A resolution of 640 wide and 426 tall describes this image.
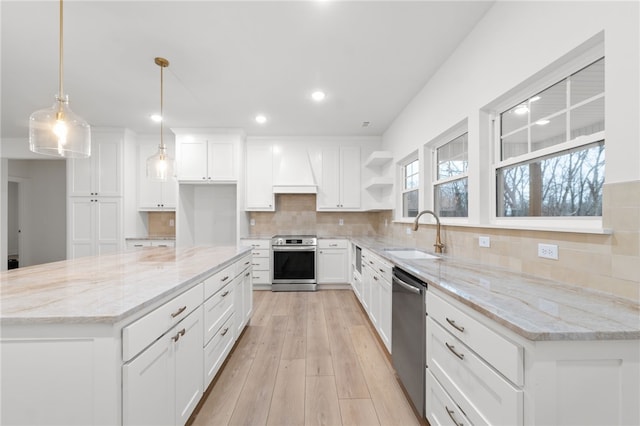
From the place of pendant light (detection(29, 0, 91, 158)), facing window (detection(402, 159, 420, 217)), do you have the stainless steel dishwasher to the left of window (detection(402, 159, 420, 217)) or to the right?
right

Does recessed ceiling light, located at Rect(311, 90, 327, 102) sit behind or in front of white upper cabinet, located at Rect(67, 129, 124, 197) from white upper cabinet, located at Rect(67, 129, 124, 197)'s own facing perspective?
in front

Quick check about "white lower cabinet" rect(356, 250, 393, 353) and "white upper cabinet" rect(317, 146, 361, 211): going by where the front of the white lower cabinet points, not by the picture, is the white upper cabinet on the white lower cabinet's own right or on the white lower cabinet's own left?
on the white lower cabinet's own right

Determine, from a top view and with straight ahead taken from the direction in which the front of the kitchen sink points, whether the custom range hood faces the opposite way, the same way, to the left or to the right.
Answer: to the left

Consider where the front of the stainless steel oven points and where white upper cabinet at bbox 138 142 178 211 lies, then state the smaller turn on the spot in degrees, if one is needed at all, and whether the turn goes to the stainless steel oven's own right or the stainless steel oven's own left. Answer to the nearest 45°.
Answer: approximately 90° to the stainless steel oven's own right

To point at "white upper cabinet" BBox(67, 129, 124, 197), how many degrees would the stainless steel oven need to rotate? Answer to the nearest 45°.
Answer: approximately 90° to its right

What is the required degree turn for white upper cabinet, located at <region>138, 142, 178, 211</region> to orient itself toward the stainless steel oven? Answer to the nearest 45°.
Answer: approximately 45° to its left

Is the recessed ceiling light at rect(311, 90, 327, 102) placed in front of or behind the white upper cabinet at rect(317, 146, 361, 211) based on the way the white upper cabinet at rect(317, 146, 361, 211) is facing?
in front

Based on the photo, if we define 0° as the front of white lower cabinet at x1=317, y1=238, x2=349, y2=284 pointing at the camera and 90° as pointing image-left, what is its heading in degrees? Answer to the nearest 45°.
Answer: approximately 0°

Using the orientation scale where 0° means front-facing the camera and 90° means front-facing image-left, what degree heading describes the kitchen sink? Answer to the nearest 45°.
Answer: approximately 90°

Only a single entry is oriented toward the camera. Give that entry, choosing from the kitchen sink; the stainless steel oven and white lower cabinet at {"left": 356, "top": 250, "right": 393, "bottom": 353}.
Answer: the stainless steel oven

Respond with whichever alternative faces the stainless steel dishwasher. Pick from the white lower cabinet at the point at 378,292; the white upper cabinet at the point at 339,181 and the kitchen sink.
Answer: the white upper cabinet
